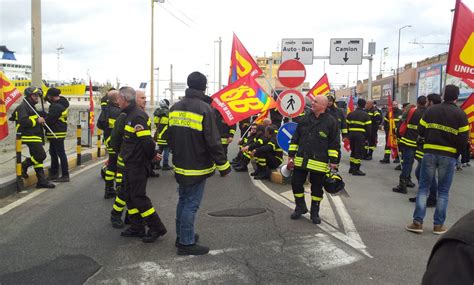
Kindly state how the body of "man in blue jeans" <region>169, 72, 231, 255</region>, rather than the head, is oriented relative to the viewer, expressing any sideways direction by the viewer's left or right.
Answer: facing away from the viewer and to the right of the viewer

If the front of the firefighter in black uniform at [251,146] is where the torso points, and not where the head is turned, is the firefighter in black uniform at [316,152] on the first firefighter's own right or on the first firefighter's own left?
on the first firefighter's own left

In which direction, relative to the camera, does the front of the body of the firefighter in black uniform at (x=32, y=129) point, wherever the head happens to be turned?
to the viewer's right

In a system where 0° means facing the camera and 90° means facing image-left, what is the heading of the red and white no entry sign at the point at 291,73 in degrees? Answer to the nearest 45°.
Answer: approximately 0°

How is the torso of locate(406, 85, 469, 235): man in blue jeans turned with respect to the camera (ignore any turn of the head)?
away from the camera
